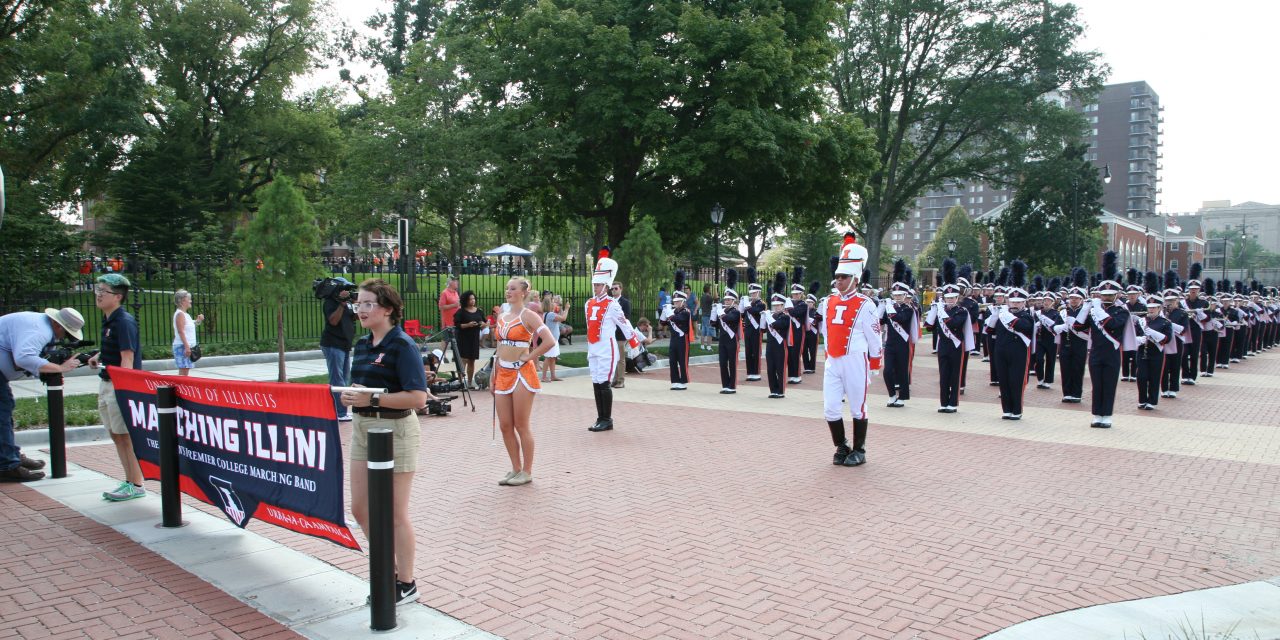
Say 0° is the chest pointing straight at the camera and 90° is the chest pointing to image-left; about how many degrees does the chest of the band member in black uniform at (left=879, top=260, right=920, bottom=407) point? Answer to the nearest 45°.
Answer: approximately 45°

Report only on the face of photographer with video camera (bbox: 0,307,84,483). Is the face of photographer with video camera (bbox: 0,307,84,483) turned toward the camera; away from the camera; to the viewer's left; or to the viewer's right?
to the viewer's right

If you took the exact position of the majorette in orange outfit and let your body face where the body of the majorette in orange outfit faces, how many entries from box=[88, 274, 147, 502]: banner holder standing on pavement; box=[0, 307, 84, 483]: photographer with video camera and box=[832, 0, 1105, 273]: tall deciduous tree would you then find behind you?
1

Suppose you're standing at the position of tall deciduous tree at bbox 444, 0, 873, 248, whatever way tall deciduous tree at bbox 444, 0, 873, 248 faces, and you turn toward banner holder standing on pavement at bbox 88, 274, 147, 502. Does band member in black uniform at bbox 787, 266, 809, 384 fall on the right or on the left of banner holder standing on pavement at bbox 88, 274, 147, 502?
left

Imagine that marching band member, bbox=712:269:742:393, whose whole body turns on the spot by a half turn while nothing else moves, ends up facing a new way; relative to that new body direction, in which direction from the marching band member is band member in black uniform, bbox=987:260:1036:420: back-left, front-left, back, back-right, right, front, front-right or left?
right

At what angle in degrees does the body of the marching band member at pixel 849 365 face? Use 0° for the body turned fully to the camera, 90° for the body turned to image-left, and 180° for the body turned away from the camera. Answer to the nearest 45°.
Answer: approximately 45°

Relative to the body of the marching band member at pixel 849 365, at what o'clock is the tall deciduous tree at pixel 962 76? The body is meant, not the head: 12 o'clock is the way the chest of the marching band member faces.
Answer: The tall deciduous tree is roughly at 5 o'clock from the marching band member.

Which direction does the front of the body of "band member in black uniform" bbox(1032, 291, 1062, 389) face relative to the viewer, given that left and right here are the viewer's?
facing the viewer and to the left of the viewer

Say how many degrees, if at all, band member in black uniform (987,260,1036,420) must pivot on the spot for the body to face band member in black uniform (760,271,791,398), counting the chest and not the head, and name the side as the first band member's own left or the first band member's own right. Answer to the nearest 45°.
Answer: approximately 45° to the first band member's own right
